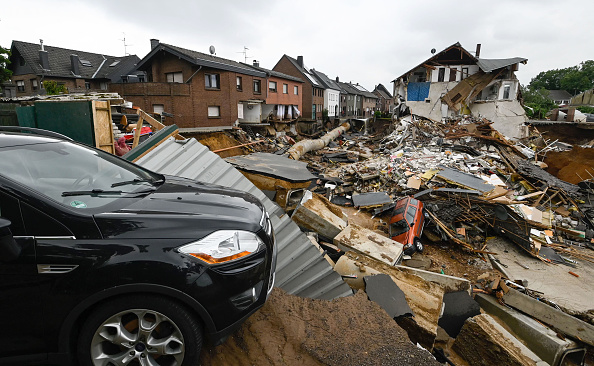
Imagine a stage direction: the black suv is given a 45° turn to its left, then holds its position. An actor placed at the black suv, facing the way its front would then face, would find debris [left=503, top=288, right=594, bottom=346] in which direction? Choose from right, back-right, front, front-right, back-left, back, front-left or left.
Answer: front-right

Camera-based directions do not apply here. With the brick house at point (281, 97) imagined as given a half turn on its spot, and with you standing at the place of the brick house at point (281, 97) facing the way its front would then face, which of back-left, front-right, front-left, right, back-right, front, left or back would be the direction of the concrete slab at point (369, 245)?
back-left

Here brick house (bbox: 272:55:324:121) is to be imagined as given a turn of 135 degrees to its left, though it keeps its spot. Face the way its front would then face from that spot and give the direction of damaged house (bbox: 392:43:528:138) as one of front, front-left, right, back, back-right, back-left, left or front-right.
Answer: back-right

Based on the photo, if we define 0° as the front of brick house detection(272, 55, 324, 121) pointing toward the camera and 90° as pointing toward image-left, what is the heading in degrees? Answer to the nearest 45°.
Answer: approximately 315°

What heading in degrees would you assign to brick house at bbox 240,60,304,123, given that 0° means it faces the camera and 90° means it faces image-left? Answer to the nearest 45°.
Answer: approximately 315°

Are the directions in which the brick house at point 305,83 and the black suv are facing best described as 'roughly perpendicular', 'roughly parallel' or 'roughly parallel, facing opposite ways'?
roughly perpendicular

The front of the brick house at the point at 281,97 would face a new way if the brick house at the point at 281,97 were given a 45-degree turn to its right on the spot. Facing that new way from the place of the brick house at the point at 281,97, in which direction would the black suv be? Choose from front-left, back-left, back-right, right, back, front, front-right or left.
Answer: front

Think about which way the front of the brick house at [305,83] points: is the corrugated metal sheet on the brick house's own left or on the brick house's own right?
on the brick house's own right

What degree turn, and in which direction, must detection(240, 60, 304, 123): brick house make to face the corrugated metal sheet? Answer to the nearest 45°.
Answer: approximately 45° to its right

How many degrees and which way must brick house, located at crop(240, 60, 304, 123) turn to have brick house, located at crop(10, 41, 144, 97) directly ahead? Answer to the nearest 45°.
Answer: approximately 135° to its right

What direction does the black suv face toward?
to the viewer's right

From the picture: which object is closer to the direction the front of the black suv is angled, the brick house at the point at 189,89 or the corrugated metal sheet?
the corrugated metal sheet

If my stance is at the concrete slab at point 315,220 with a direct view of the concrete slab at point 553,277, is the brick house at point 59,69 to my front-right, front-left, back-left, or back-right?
back-left

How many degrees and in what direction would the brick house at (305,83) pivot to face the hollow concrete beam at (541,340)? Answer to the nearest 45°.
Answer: approximately 45° to its right

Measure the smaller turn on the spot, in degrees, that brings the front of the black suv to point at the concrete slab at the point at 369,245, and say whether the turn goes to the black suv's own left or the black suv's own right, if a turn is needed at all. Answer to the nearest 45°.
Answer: approximately 45° to the black suv's own left
